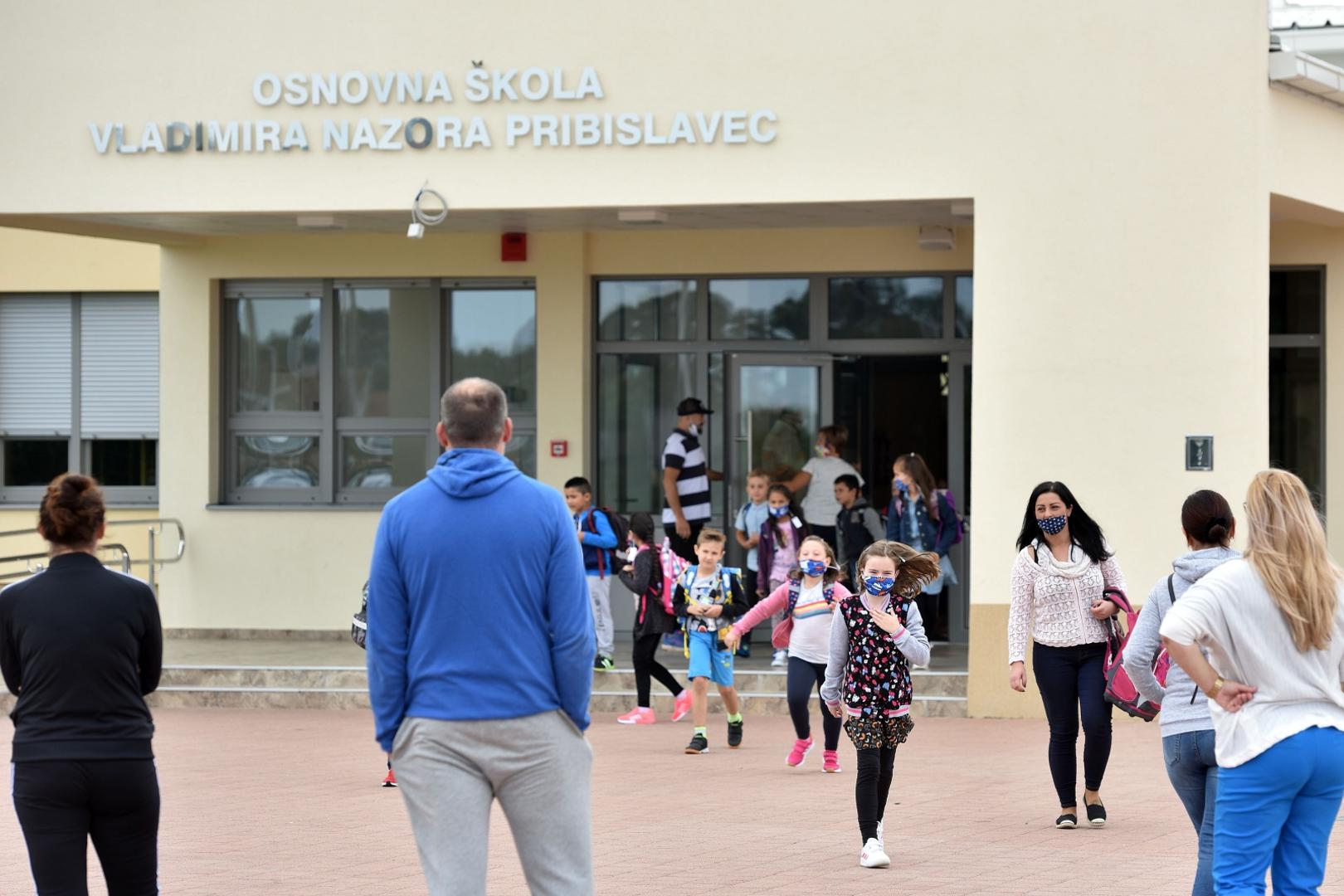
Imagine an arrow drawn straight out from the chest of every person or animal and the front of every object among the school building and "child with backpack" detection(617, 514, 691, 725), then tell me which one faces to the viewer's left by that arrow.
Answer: the child with backpack

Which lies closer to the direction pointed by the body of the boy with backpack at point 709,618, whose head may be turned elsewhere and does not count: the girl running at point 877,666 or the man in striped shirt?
the girl running

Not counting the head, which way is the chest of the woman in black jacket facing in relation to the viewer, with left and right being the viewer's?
facing away from the viewer

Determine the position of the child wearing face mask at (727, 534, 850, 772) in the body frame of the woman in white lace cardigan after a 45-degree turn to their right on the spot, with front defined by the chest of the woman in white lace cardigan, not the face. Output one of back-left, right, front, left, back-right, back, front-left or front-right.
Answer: right

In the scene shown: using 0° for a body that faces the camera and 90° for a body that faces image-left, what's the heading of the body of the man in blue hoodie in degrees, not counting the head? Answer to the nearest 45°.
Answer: approximately 180°

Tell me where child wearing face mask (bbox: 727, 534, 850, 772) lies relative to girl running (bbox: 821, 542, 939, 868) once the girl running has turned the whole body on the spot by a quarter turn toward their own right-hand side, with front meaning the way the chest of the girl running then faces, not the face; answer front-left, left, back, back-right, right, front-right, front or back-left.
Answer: right
